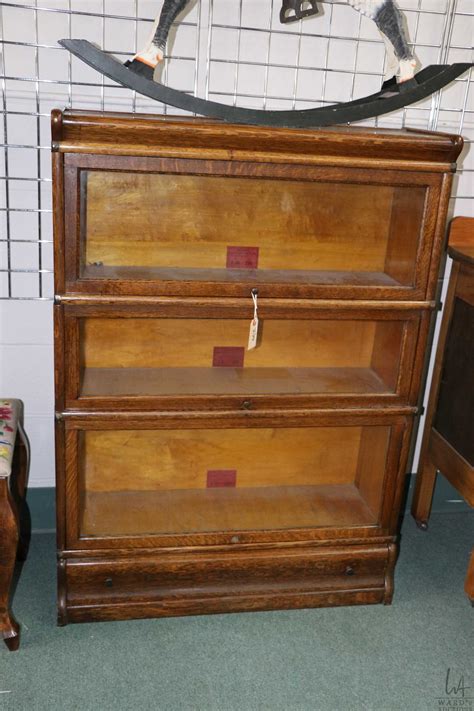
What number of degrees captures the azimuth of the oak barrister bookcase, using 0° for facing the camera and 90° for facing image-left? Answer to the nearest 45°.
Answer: approximately 0°
